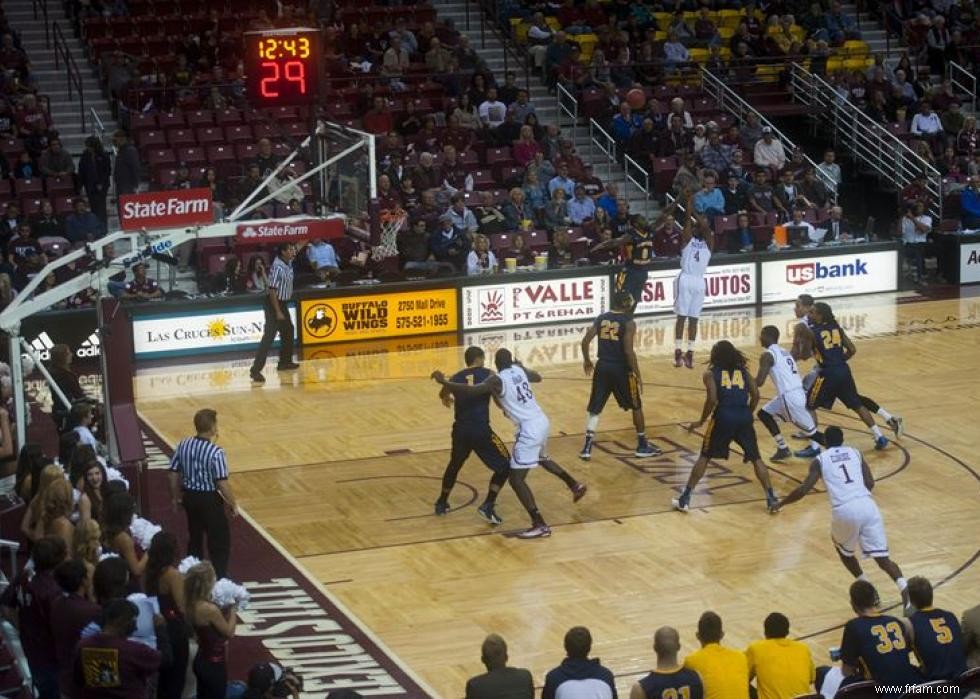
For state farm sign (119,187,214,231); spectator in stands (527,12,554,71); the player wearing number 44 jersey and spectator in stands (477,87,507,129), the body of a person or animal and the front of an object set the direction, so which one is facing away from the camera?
the player wearing number 44 jersey

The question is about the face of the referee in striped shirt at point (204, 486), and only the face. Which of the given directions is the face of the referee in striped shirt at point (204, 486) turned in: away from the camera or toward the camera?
away from the camera

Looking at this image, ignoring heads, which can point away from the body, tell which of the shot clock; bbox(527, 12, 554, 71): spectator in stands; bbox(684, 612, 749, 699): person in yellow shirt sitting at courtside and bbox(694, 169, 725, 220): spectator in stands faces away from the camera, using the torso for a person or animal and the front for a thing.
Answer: bbox(684, 612, 749, 699): person in yellow shirt sitting at courtside

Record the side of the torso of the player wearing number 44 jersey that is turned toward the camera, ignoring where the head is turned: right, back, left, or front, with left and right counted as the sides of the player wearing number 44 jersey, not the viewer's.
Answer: back

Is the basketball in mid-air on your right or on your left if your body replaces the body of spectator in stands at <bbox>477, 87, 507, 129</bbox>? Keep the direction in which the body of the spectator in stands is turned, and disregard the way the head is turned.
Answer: on your left

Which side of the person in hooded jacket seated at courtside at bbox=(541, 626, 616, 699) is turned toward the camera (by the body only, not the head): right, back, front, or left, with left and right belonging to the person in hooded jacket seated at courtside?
back

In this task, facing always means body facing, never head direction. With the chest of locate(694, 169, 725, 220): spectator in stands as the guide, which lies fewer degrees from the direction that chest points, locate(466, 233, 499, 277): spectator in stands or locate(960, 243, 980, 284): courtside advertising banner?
the spectator in stands

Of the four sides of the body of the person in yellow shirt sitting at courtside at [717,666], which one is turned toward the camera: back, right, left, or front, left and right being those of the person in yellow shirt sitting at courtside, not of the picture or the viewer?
back

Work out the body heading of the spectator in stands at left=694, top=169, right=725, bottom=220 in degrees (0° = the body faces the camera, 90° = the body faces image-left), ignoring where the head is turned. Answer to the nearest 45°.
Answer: approximately 0°

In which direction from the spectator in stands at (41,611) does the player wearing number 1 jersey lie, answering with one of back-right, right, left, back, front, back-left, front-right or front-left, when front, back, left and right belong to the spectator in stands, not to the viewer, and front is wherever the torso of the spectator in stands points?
front-right

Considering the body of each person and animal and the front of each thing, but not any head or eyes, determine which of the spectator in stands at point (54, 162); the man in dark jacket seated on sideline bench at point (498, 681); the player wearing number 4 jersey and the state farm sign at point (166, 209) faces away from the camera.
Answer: the man in dark jacket seated on sideline bench at point (498, 681)

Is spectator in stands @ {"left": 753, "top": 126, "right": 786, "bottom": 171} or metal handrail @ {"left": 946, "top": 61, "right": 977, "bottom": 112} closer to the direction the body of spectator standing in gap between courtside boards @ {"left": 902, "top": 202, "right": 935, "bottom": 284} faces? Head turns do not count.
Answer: the spectator in stands

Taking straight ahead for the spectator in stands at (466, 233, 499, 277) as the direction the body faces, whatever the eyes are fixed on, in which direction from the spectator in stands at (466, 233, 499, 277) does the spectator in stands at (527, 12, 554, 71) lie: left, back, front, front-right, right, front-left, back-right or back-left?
back

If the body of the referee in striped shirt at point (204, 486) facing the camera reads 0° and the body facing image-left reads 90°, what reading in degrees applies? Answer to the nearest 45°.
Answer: approximately 225°
